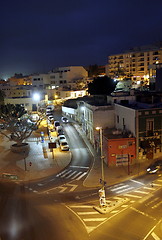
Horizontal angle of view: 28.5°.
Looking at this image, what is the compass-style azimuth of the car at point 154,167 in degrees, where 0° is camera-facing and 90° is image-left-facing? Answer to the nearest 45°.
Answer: approximately 45°

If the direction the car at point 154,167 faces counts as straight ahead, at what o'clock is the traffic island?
The traffic island is roughly at 11 o'clock from the car.
